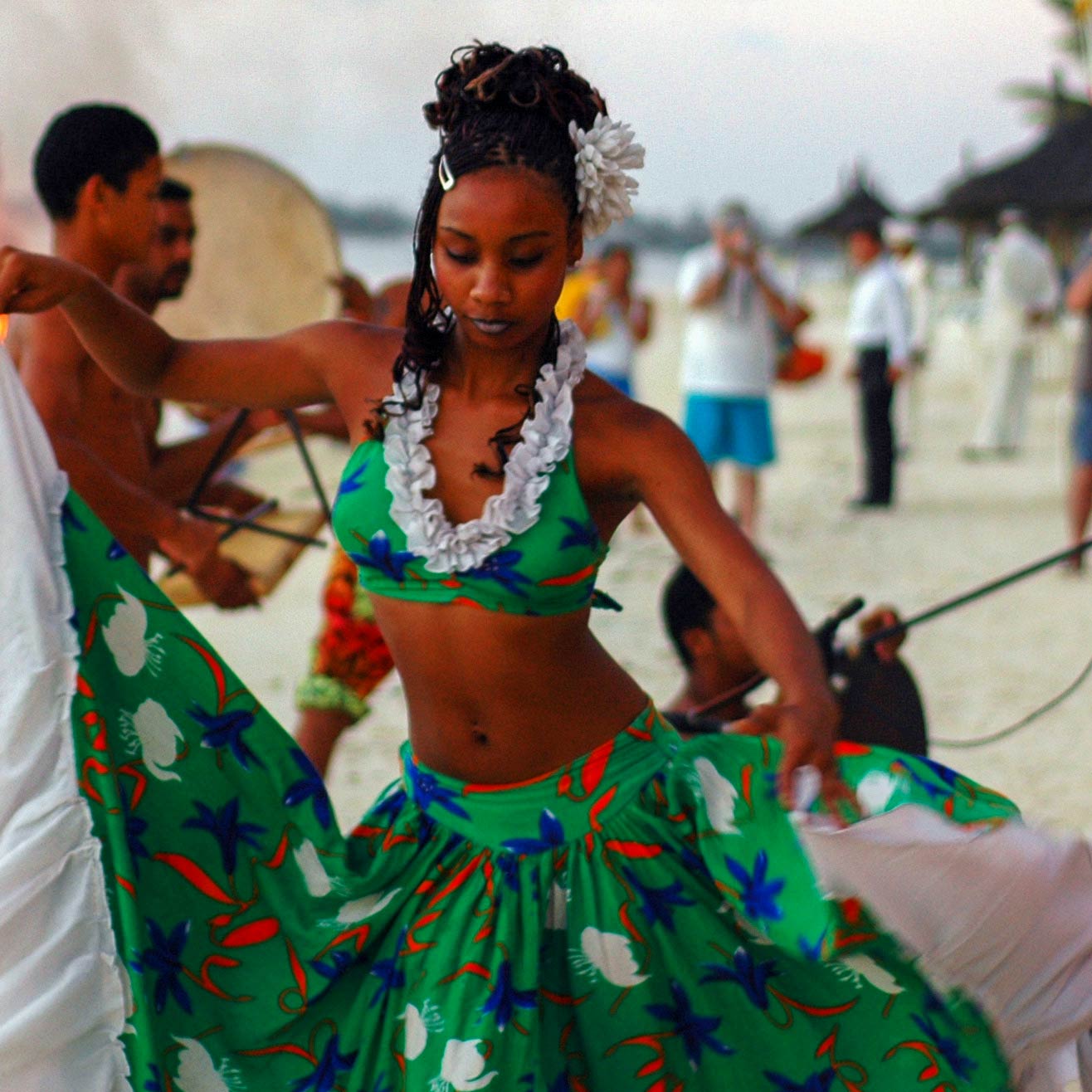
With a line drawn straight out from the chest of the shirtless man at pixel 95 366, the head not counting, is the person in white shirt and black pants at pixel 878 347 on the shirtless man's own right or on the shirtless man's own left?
on the shirtless man's own left

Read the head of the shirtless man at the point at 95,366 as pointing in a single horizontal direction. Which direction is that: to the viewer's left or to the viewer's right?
to the viewer's right

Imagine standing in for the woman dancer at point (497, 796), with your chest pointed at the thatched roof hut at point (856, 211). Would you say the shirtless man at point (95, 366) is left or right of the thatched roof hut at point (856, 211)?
left

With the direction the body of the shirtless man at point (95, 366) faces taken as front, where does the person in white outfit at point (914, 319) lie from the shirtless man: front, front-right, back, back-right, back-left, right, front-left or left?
front-left

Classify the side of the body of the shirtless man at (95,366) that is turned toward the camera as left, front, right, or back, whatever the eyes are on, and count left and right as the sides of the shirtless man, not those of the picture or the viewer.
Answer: right

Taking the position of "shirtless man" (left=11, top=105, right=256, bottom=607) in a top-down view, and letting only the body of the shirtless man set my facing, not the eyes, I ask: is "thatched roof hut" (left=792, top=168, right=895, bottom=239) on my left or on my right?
on my left

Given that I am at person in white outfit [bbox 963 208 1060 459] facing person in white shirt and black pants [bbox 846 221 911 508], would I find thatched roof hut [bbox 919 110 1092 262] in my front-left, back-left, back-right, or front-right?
back-right

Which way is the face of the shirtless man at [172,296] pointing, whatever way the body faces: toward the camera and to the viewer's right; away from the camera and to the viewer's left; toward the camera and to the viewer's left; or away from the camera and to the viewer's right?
toward the camera and to the viewer's right
